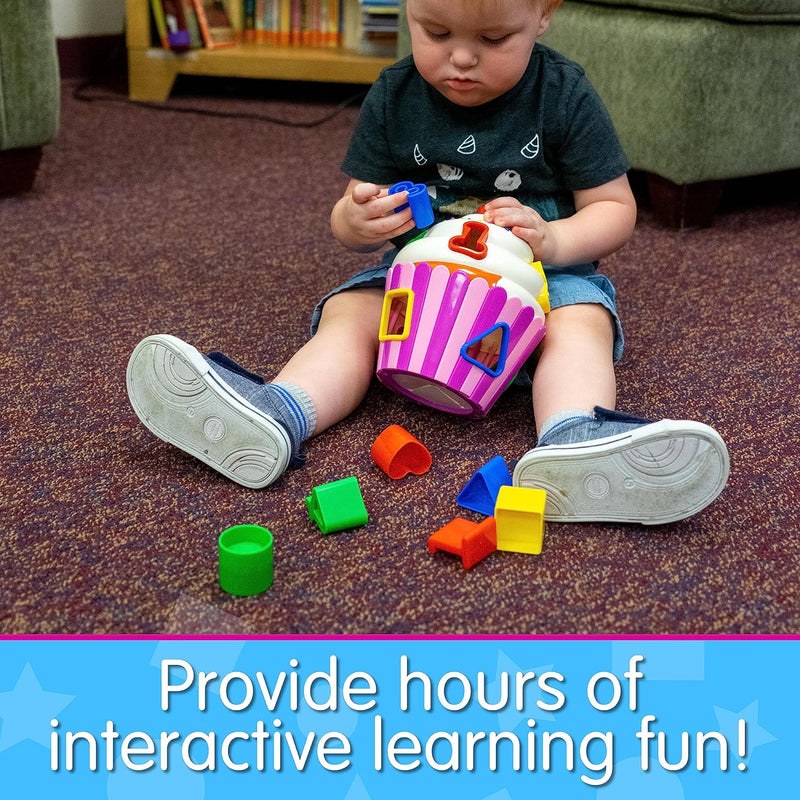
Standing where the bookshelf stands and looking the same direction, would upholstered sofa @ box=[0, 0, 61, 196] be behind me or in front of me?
in front

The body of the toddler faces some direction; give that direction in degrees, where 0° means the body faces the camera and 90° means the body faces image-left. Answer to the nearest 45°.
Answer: approximately 0°

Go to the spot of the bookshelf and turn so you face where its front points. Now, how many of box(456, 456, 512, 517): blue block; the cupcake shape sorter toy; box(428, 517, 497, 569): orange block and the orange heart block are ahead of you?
4

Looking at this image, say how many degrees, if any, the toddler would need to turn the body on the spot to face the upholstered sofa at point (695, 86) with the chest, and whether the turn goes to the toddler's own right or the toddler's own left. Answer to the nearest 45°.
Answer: approximately 180°

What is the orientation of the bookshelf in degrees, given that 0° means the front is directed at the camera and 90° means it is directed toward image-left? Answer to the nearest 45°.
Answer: approximately 0°

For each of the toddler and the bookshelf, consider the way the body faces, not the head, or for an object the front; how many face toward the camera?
2
